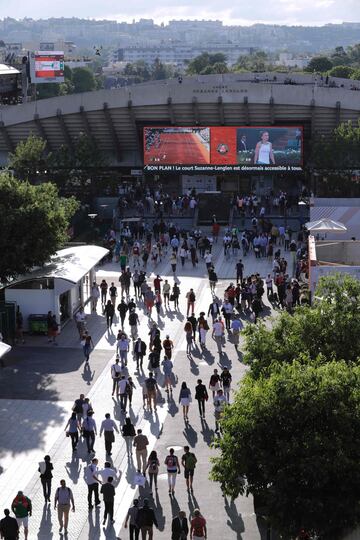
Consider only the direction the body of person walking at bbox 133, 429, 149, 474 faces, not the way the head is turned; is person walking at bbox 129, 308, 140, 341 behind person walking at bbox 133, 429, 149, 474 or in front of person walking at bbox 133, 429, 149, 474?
in front

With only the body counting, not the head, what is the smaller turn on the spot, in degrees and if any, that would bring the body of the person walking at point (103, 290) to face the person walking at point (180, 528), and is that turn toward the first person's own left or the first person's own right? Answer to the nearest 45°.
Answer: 0° — they already face them

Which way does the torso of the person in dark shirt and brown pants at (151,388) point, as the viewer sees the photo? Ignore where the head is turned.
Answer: away from the camera

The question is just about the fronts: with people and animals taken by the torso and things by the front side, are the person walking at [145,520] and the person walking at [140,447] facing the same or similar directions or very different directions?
same or similar directions

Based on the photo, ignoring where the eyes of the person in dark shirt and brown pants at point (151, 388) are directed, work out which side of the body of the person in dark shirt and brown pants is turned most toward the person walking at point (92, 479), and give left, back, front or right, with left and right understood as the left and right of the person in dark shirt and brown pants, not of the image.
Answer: back

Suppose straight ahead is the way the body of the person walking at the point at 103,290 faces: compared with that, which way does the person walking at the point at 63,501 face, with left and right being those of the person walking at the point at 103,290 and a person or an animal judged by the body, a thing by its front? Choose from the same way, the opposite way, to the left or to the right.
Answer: the same way

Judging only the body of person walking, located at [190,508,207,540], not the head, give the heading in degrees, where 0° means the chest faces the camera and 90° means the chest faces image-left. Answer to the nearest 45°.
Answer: approximately 180°

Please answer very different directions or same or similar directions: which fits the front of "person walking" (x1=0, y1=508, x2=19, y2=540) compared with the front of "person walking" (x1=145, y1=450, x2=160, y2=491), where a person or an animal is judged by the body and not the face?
same or similar directions

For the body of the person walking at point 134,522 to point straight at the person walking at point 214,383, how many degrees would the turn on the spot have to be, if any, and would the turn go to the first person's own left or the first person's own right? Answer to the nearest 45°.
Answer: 0° — they already face them

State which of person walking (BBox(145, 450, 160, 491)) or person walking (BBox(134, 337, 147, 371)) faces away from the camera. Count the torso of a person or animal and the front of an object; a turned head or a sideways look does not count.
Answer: person walking (BBox(145, 450, 160, 491))

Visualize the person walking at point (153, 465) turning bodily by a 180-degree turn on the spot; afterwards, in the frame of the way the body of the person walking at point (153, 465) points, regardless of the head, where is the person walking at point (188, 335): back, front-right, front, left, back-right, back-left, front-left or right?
back

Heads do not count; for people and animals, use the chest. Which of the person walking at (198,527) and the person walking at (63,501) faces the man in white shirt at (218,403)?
the person walking at (198,527)

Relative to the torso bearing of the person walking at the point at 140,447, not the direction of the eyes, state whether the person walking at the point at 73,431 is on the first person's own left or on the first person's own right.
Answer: on the first person's own left

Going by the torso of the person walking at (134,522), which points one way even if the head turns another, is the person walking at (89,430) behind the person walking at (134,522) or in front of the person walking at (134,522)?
in front

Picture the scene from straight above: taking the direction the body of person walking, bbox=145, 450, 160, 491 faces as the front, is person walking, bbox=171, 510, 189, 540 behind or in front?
behind

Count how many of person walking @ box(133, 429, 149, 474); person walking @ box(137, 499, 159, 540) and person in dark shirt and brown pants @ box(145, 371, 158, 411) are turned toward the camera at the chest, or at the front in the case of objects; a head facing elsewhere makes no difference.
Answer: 0

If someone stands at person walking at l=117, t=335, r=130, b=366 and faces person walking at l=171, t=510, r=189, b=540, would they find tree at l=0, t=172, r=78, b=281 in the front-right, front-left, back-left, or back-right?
back-right

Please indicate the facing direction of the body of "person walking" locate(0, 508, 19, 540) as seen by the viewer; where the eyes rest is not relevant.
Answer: away from the camera
